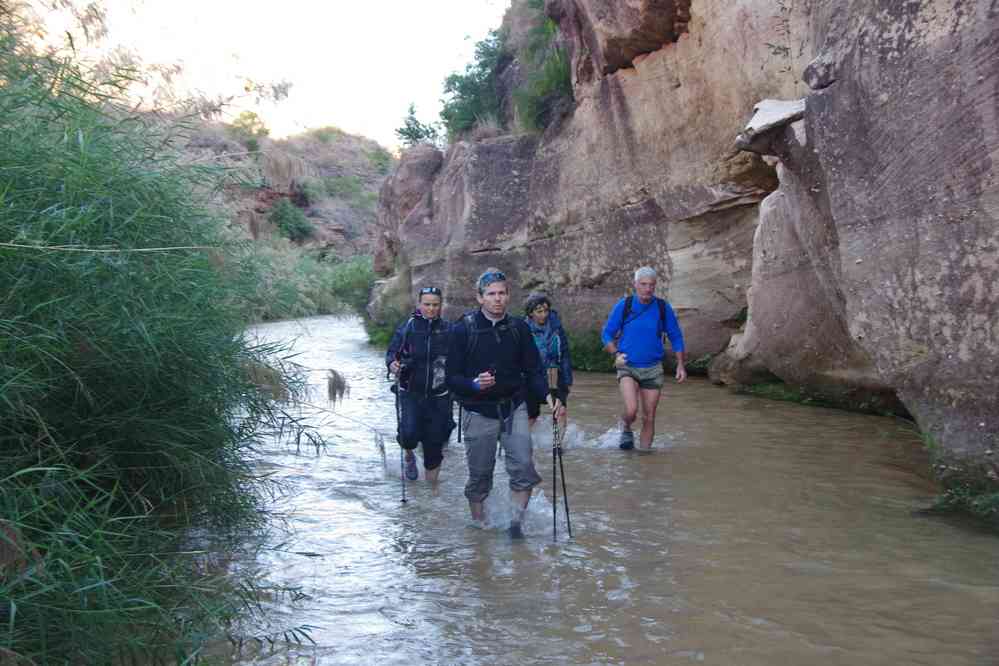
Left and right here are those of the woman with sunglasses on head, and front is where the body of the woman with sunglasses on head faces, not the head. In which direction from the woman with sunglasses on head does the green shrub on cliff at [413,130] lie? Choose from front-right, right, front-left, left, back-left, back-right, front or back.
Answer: back

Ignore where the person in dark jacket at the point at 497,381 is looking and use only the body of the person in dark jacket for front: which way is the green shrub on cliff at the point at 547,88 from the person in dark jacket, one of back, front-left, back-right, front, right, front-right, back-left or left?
back

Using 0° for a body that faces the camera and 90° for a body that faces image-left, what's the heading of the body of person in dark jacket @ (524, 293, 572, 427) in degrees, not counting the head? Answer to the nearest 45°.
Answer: approximately 0°

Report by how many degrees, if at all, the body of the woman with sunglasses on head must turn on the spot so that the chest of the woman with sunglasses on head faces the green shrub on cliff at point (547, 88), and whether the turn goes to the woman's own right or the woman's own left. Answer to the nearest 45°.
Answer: approximately 180°

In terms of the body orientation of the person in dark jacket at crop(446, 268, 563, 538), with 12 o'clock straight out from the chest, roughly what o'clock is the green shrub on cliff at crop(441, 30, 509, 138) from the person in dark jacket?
The green shrub on cliff is roughly at 6 o'clock from the person in dark jacket.

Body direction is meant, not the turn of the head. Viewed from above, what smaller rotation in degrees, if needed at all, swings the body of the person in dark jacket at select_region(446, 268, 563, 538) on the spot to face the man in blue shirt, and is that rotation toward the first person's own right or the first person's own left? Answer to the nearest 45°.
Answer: approximately 135° to the first person's own left

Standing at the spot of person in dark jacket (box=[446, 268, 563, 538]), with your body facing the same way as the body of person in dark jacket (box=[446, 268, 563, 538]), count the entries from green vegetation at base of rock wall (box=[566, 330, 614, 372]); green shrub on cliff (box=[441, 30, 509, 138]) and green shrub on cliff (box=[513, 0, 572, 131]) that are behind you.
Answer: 3

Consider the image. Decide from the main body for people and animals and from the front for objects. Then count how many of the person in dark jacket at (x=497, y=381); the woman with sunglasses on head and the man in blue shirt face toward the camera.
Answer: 3

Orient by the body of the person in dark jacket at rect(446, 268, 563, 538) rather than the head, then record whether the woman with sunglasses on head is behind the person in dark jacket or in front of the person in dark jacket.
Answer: behind
